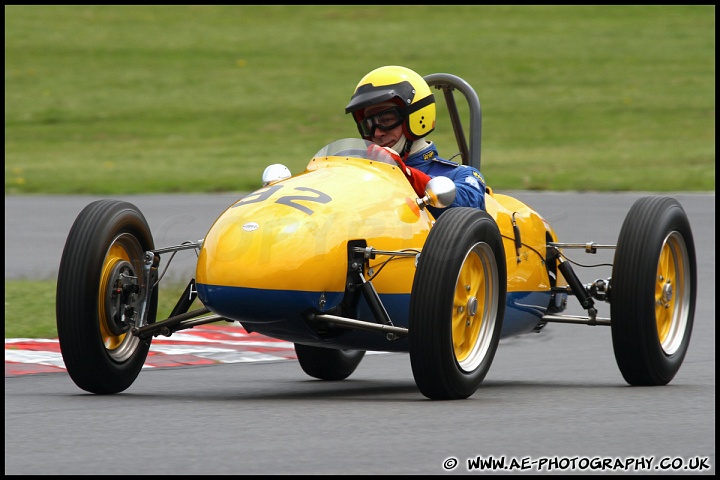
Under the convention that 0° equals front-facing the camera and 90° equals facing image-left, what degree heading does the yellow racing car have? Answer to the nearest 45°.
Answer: approximately 45°
